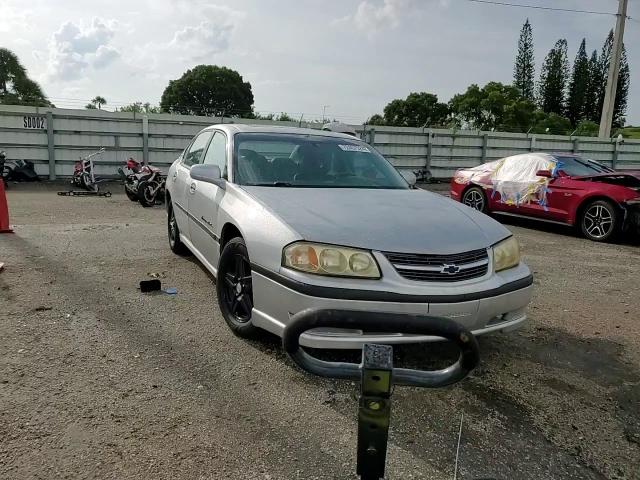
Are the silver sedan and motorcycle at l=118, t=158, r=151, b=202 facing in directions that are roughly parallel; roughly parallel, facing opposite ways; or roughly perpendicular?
roughly perpendicular

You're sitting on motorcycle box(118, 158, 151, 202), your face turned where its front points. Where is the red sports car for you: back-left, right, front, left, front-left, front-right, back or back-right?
left

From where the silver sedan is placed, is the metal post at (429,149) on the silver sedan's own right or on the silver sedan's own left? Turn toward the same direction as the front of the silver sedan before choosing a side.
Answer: on the silver sedan's own left

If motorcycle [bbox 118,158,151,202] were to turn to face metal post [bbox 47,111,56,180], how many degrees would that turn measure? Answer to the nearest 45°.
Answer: approximately 90° to its right

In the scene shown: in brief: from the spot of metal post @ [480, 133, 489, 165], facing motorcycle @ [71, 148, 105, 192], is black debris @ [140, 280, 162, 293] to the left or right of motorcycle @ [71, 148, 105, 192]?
left

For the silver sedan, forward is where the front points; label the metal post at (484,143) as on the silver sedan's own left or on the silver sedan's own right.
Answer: on the silver sedan's own left

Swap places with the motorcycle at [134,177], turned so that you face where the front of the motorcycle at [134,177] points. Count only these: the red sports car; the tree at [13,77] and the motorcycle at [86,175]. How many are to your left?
1

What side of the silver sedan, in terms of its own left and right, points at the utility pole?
left

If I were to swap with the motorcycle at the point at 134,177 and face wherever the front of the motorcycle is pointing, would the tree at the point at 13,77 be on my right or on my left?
on my right

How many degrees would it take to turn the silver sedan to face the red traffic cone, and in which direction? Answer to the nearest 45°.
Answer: approximately 180°

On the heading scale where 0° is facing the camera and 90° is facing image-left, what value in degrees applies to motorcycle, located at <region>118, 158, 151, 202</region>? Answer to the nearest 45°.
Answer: approximately 45°

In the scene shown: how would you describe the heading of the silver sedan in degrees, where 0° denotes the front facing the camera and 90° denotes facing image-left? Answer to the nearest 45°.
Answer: approximately 315°
